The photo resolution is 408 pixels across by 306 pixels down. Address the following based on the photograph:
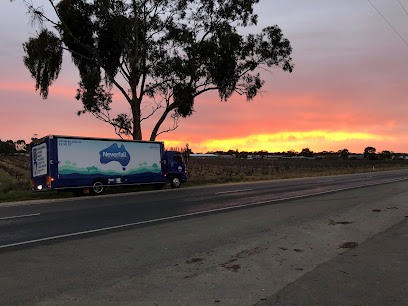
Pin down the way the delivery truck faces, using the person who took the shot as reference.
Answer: facing away from the viewer and to the right of the viewer
